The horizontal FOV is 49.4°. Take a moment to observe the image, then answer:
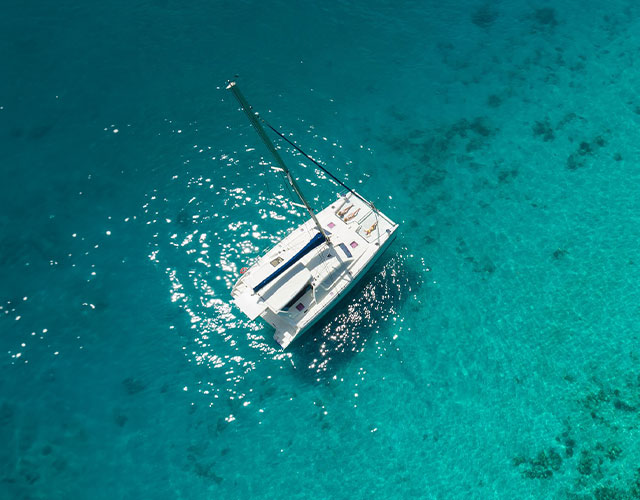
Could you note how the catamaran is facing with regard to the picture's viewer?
facing away from the viewer and to the right of the viewer
